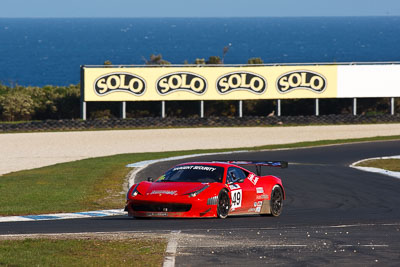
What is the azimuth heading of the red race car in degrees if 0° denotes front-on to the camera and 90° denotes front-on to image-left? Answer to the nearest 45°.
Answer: approximately 45°
